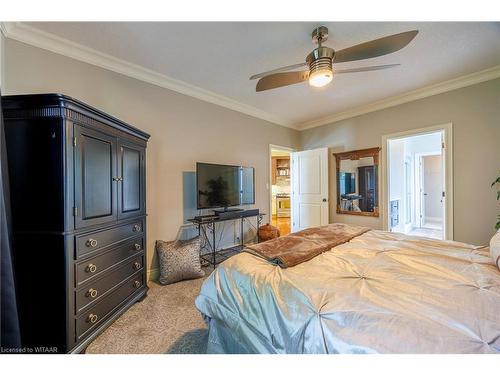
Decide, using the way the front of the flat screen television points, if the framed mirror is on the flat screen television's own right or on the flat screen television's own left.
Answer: on the flat screen television's own left

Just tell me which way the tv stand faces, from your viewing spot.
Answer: facing the viewer and to the right of the viewer

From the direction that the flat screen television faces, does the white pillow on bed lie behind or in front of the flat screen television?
in front

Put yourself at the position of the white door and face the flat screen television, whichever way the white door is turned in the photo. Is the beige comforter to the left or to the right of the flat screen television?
left

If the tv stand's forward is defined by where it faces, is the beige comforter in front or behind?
in front

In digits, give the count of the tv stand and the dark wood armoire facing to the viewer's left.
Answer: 0

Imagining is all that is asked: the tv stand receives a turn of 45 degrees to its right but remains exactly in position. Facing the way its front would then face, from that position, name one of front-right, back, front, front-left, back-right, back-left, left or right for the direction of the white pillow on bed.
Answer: front-left

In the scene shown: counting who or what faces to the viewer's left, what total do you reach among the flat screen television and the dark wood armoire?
0

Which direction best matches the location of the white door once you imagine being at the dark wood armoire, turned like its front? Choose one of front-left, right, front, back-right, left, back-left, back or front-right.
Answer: front-left

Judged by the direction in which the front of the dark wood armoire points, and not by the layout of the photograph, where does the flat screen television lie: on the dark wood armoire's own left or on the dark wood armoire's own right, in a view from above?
on the dark wood armoire's own left
